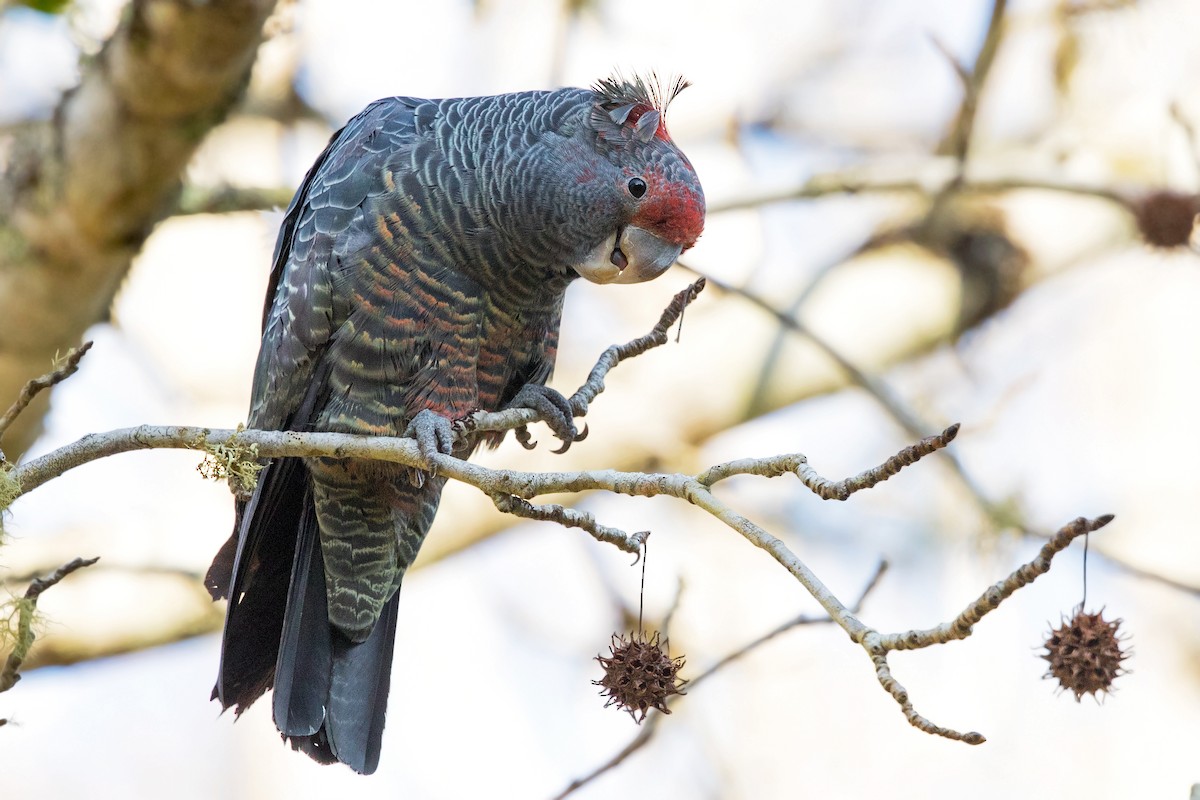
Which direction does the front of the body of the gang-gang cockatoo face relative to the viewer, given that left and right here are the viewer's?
facing the viewer and to the right of the viewer
